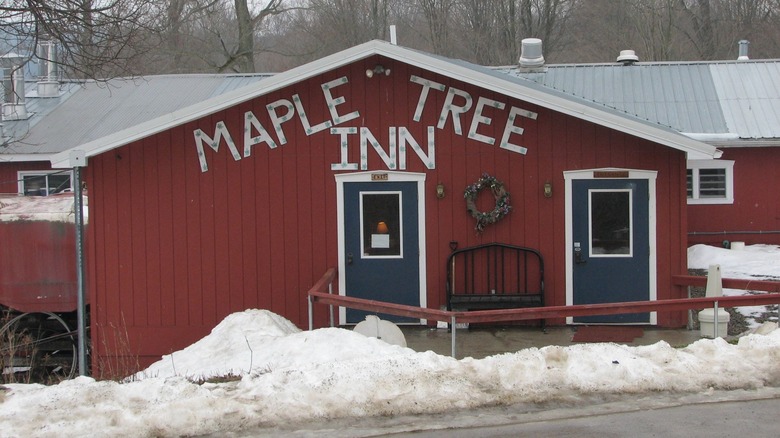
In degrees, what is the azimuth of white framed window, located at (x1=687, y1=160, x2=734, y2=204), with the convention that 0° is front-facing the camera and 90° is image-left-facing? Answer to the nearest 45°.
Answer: approximately 0°

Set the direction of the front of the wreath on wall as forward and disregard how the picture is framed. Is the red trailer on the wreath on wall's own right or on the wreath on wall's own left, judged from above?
on the wreath on wall's own right

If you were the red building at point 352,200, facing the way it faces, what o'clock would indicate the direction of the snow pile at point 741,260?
The snow pile is roughly at 8 o'clock from the red building.

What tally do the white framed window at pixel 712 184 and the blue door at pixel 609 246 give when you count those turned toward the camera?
2

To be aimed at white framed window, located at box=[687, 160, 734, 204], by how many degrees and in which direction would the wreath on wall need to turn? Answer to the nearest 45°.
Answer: approximately 135° to its left

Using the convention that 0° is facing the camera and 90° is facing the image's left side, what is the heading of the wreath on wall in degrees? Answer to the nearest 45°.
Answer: approximately 0°

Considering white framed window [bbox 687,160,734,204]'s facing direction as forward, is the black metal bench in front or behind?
in front

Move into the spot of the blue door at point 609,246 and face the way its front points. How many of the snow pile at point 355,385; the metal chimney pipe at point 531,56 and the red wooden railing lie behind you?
1

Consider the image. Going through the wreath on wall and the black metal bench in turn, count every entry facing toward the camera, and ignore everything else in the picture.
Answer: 2

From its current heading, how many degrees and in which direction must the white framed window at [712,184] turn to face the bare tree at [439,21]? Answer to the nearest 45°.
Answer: approximately 135° to its right

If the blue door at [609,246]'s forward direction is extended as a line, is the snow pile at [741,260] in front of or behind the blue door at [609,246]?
behind

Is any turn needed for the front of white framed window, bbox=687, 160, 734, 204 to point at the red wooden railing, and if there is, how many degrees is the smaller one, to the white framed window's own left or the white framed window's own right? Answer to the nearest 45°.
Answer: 0° — it already faces it
